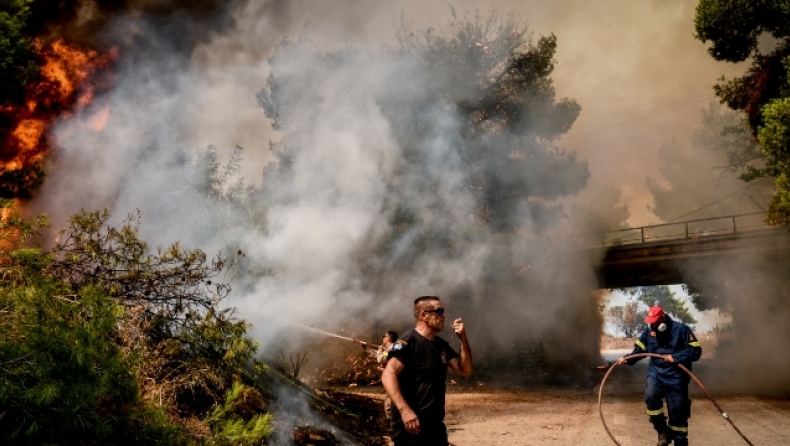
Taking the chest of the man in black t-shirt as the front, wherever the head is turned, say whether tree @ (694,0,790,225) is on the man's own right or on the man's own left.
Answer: on the man's own left

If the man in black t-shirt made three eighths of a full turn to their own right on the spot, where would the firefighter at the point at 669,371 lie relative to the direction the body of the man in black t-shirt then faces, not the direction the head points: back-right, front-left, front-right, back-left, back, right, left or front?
back-right

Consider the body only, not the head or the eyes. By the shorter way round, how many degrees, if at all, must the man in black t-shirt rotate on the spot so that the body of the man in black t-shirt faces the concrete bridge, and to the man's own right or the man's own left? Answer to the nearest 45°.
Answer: approximately 90° to the man's own left

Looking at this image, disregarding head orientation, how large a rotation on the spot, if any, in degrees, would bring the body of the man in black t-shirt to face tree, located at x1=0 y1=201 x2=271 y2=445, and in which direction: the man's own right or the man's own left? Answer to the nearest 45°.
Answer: approximately 135° to the man's own right

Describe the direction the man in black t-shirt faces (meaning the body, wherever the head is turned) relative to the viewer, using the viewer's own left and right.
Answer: facing the viewer and to the right of the viewer

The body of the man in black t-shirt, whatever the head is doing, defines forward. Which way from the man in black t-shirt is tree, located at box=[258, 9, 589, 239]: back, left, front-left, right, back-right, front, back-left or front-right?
back-left
